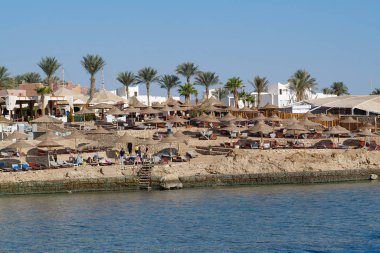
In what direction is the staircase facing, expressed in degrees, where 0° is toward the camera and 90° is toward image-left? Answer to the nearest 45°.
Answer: approximately 0°

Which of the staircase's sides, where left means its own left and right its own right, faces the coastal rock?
left
